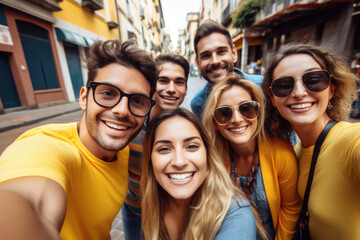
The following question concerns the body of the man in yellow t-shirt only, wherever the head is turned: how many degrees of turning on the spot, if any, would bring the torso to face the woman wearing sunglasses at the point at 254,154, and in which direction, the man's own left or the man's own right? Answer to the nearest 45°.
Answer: approximately 45° to the man's own left

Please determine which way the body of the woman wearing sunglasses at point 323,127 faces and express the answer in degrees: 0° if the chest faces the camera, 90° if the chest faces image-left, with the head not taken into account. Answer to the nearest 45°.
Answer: approximately 45°

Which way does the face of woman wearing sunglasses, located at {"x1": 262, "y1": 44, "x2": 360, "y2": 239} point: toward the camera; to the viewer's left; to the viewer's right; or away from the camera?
toward the camera

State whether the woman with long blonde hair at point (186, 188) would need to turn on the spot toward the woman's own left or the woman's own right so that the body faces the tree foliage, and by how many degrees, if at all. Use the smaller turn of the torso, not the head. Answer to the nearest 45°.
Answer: approximately 180°

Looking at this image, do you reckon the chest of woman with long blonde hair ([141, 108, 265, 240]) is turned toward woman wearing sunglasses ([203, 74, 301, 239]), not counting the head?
no

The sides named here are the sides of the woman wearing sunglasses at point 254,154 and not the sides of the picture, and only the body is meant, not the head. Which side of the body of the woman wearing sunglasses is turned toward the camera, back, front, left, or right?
front

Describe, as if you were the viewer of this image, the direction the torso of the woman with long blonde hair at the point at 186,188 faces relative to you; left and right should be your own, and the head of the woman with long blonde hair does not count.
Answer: facing the viewer

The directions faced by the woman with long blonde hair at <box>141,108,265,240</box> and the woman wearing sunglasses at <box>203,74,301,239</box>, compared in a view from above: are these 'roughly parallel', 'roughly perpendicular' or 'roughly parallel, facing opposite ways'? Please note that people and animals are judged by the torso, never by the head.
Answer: roughly parallel

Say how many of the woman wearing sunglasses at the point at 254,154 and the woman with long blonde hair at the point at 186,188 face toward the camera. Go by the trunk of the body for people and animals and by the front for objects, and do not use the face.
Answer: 2

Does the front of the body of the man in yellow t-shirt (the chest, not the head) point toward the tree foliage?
no

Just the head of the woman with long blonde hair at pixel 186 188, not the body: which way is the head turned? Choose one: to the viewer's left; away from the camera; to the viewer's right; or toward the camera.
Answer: toward the camera

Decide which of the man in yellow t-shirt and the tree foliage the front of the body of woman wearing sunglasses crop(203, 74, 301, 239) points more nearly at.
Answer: the man in yellow t-shirt

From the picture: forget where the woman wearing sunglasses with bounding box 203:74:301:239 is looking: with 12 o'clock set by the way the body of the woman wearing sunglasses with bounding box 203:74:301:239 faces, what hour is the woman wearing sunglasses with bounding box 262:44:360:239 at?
the woman wearing sunglasses with bounding box 262:44:360:239 is roughly at 9 o'clock from the woman wearing sunglasses with bounding box 203:74:301:239.

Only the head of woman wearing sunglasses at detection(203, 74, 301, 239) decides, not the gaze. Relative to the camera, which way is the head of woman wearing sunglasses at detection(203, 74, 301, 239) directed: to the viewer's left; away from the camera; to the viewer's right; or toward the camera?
toward the camera

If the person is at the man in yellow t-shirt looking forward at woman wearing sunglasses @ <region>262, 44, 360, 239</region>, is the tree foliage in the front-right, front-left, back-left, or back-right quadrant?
front-left

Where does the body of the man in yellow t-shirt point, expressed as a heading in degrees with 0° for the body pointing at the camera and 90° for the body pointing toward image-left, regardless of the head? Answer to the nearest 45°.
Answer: approximately 315°
